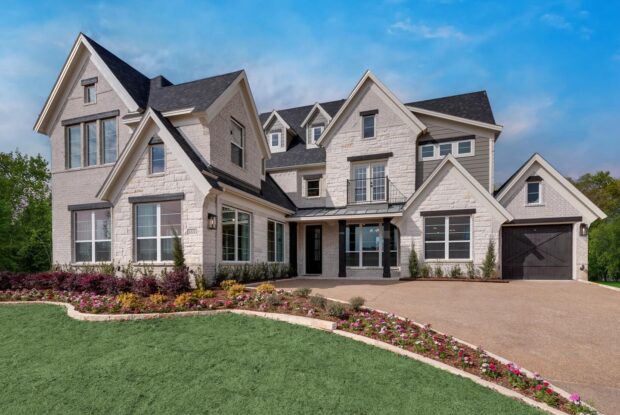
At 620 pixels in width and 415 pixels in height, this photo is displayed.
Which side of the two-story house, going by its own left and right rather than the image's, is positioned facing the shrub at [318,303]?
front

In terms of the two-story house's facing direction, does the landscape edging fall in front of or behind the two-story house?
in front

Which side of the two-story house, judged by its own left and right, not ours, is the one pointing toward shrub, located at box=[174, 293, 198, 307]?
front

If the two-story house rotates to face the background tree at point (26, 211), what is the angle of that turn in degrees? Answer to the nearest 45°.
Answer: approximately 135° to its right

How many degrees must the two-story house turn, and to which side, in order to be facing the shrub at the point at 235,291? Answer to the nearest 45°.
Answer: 0° — it already faces it

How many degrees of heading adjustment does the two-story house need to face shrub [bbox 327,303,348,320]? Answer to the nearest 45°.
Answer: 0° — it already faces it

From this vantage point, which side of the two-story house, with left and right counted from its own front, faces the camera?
front

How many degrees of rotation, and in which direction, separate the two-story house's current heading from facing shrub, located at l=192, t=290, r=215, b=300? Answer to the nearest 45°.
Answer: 0° — it already faces it
